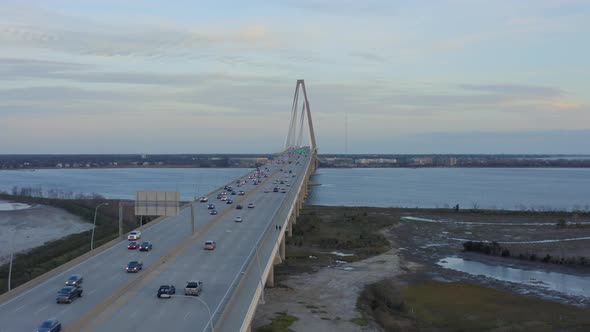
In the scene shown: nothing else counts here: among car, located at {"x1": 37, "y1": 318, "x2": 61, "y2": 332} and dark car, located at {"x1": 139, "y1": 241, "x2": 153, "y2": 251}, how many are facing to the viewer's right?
0

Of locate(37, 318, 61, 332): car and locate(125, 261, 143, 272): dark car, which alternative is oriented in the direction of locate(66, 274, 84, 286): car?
the dark car

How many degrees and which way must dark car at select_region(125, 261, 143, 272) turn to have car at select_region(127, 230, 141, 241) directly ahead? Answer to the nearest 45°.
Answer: approximately 135° to its right

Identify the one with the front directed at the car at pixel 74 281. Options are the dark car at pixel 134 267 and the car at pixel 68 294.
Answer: the dark car

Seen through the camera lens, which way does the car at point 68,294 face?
facing the viewer and to the left of the viewer

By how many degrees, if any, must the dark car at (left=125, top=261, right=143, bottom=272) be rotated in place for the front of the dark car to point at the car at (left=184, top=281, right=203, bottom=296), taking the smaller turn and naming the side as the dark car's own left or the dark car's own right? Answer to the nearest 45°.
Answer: approximately 90° to the dark car's own left

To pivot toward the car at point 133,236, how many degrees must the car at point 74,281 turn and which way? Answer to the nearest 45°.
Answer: approximately 135° to its right

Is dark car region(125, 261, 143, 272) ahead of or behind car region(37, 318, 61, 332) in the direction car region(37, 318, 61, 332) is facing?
behind

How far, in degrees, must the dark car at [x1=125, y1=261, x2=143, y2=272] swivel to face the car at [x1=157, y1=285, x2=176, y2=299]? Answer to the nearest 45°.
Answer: approximately 45° to its left

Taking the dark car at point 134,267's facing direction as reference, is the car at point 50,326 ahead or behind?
ahead

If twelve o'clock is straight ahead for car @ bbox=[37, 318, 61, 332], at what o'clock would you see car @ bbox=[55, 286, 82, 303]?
car @ bbox=[55, 286, 82, 303] is roughly at 5 o'clock from car @ bbox=[37, 318, 61, 332].

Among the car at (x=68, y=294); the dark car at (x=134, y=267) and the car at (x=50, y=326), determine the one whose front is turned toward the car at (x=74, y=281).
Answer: the dark car
